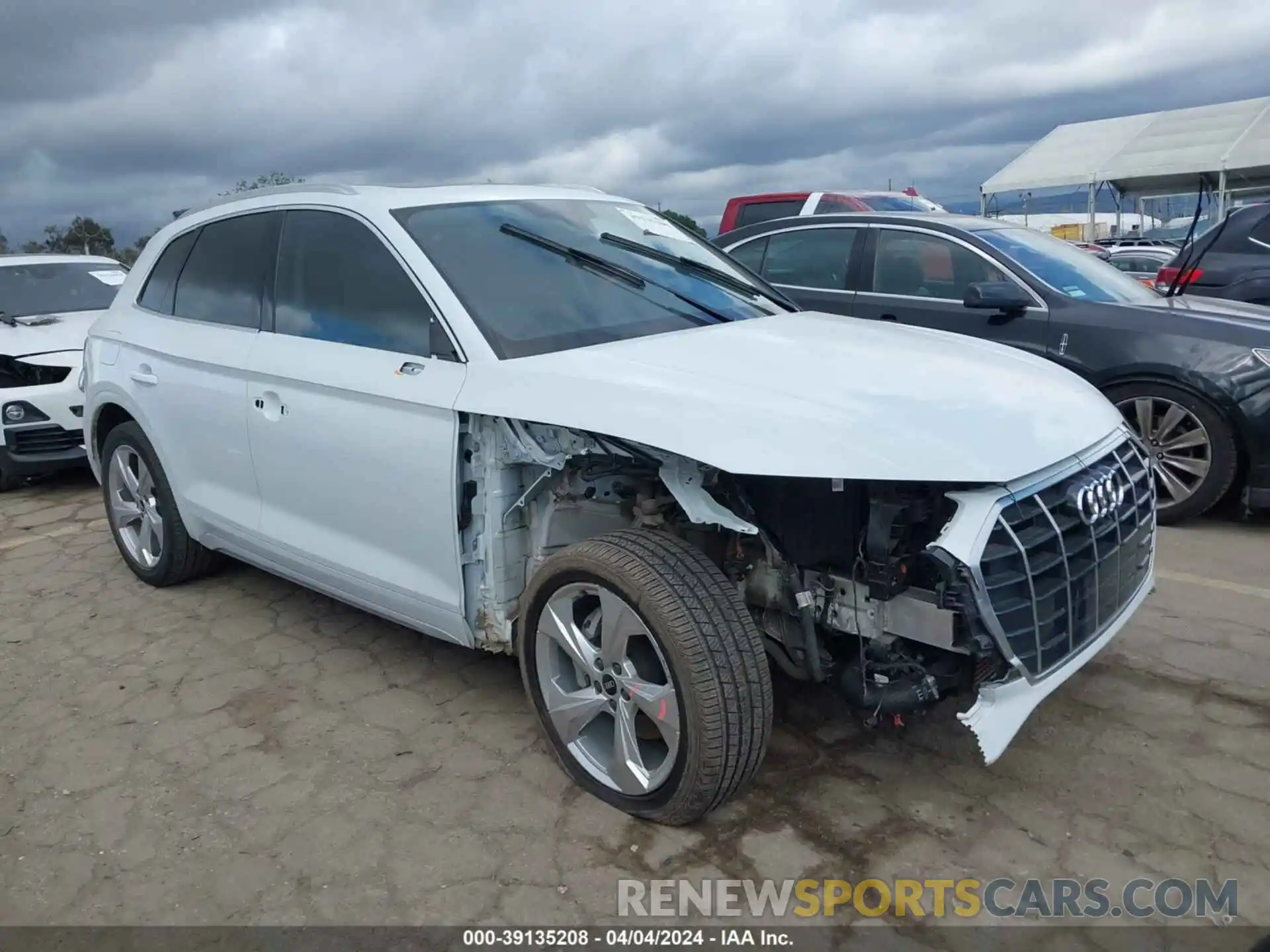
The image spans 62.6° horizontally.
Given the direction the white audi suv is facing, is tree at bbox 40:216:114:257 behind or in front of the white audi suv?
behind

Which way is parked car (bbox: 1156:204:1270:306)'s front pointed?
to the viewer's right

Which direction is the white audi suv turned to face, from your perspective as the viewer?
facing the viewer and to the right of the viewer

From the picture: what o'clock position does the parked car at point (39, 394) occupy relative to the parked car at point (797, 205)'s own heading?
the parked car at point (39, 394) is roughly at 3 o'clock from the parked car at point (797, 205).

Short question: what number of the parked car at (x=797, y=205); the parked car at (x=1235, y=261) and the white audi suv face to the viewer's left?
0

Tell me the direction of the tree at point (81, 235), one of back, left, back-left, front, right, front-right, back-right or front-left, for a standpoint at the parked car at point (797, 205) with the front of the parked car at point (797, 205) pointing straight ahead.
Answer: back

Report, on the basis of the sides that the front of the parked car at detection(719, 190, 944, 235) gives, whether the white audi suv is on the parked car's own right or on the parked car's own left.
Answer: on the parked car's own right

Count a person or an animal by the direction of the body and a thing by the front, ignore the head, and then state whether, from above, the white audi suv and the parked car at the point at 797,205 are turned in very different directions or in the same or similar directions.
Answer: same or similar directions

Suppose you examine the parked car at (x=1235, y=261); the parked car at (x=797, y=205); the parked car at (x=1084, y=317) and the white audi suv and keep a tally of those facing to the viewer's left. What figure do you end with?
0

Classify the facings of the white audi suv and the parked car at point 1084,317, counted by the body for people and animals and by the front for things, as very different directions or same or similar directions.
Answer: same or similar directions

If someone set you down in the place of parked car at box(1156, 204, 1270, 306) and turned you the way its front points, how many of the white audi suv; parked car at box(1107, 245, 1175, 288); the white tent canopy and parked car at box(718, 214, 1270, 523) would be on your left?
2
